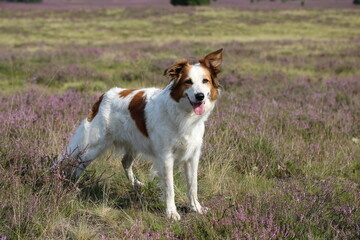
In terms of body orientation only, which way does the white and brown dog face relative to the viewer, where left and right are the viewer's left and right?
facing the viewer and to the right of the viewer
